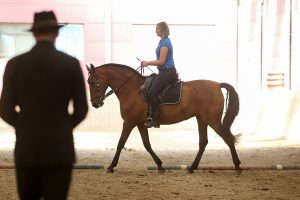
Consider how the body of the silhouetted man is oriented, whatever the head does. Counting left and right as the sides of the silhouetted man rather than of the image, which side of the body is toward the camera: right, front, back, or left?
back

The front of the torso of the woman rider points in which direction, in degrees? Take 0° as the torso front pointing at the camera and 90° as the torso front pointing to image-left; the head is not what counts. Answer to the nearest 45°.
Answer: approximately 90°

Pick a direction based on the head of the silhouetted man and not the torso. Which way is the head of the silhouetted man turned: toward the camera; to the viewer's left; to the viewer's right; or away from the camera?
away from the camera

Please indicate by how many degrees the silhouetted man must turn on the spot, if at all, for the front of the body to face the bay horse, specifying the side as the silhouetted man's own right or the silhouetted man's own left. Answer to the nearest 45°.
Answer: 0° — they already face it

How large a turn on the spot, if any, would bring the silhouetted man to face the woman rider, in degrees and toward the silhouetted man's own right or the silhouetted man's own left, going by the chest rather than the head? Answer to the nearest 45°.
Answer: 0° — they already face them

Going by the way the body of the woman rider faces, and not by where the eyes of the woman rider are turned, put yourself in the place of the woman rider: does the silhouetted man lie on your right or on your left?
on your left

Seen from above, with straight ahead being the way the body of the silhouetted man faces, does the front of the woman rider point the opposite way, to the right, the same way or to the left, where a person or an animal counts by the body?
to the left

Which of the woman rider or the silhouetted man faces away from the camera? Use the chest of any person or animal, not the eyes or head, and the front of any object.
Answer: the silhouetted man

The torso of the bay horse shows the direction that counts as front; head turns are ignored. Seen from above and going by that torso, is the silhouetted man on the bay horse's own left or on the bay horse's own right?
on the bay horse's own left

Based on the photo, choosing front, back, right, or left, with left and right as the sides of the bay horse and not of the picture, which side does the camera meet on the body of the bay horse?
left

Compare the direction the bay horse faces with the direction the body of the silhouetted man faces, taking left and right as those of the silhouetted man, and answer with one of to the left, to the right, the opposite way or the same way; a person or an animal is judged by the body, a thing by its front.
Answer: to the left
